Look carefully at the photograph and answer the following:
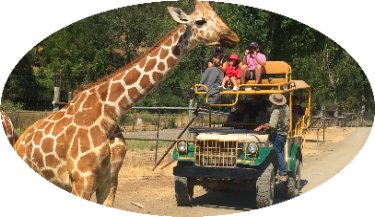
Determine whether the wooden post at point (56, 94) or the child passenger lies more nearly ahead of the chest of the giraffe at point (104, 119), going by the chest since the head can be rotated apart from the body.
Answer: the child passenger

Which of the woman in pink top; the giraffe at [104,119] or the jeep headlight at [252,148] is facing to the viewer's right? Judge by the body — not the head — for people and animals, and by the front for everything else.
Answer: the giraffe

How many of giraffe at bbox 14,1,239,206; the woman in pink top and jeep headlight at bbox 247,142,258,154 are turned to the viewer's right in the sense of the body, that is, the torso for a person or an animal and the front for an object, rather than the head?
1

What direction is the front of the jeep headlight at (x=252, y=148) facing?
toward the camera

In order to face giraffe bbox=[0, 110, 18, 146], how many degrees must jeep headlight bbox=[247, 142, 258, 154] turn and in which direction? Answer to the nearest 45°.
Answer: approximately 90° to its right

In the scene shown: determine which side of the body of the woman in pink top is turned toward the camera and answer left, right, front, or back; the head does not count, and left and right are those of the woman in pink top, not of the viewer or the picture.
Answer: front

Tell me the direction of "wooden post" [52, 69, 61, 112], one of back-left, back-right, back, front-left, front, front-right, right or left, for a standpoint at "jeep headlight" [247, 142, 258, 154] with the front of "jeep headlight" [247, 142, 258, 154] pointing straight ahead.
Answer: right

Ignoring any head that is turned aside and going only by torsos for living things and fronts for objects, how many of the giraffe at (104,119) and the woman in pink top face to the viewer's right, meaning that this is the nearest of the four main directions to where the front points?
1

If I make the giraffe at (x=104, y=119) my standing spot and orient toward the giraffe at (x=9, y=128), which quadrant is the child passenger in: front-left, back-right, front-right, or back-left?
back-right

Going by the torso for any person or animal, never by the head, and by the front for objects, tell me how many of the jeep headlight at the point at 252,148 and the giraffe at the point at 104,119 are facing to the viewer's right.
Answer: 1

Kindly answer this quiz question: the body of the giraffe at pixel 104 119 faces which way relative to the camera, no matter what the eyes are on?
to the viewer's right

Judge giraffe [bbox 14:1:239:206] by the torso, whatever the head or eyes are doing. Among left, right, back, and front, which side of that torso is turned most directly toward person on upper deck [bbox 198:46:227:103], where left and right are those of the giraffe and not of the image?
front

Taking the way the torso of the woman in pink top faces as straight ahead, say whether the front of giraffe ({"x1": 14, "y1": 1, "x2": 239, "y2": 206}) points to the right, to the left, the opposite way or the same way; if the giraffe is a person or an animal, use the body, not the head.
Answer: to the left
